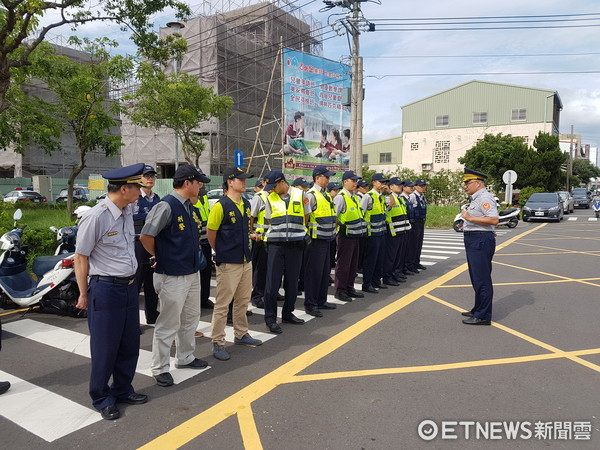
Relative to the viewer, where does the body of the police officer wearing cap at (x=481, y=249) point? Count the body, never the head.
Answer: to the viewer's left

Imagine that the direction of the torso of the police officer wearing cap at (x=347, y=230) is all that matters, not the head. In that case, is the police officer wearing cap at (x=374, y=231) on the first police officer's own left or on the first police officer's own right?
on the first police officer's own left

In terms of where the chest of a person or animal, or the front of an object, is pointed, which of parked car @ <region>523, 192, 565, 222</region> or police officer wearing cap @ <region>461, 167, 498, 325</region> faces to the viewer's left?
the police officer wearing cap

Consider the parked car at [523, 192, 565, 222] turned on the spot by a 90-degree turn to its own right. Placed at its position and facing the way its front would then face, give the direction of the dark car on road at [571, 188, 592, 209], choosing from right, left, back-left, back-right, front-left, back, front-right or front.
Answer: right

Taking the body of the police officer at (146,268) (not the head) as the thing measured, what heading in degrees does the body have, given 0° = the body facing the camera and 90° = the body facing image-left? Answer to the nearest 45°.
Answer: approximately 315°

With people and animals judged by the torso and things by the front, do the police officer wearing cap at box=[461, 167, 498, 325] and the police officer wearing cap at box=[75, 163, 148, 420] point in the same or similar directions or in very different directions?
very different directions

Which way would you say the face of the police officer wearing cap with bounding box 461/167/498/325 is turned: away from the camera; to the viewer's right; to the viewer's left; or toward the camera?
to the viewer's left

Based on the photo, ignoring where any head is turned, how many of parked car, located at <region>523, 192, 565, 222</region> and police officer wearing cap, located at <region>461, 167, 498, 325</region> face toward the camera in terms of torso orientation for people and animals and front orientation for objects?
1

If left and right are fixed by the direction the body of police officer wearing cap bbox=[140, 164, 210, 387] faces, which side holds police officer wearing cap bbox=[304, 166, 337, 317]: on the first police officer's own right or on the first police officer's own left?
on the first police officer's own left
